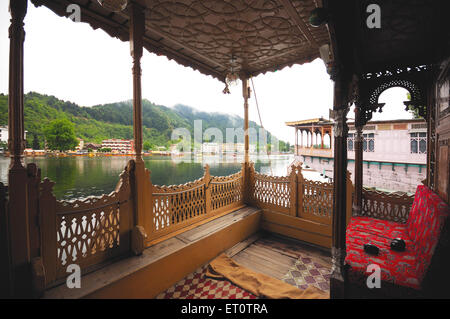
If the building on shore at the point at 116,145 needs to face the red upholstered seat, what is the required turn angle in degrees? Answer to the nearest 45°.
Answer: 0° — it already faces it

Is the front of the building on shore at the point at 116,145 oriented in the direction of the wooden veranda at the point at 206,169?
yes

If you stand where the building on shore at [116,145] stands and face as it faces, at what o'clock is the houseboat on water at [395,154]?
the houseboat on water at [395,154] is roughly at 11 o'clock from the building on shore at [116,145].

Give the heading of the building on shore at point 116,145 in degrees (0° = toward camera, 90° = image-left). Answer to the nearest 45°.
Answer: approximately 0°

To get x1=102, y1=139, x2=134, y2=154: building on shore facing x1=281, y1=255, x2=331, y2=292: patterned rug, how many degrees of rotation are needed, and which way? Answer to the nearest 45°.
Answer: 0° — it already faces it

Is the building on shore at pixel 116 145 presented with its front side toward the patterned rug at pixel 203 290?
yes
